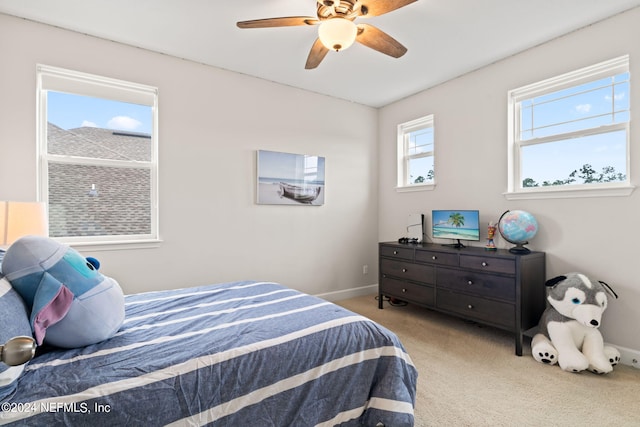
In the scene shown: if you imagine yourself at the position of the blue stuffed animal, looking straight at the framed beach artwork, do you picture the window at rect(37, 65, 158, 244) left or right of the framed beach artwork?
left

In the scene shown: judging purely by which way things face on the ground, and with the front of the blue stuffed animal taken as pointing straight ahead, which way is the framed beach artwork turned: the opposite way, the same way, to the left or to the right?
to the right

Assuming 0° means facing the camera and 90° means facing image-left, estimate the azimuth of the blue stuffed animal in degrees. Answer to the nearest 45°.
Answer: approximately 270°

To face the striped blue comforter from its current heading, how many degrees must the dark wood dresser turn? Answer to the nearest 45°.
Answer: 0° — it already faces it

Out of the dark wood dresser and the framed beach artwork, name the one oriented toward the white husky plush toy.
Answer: the framed beach artwork

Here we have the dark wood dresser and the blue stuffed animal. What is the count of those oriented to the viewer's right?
1

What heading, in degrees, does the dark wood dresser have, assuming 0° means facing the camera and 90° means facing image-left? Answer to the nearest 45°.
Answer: approximately 45°
